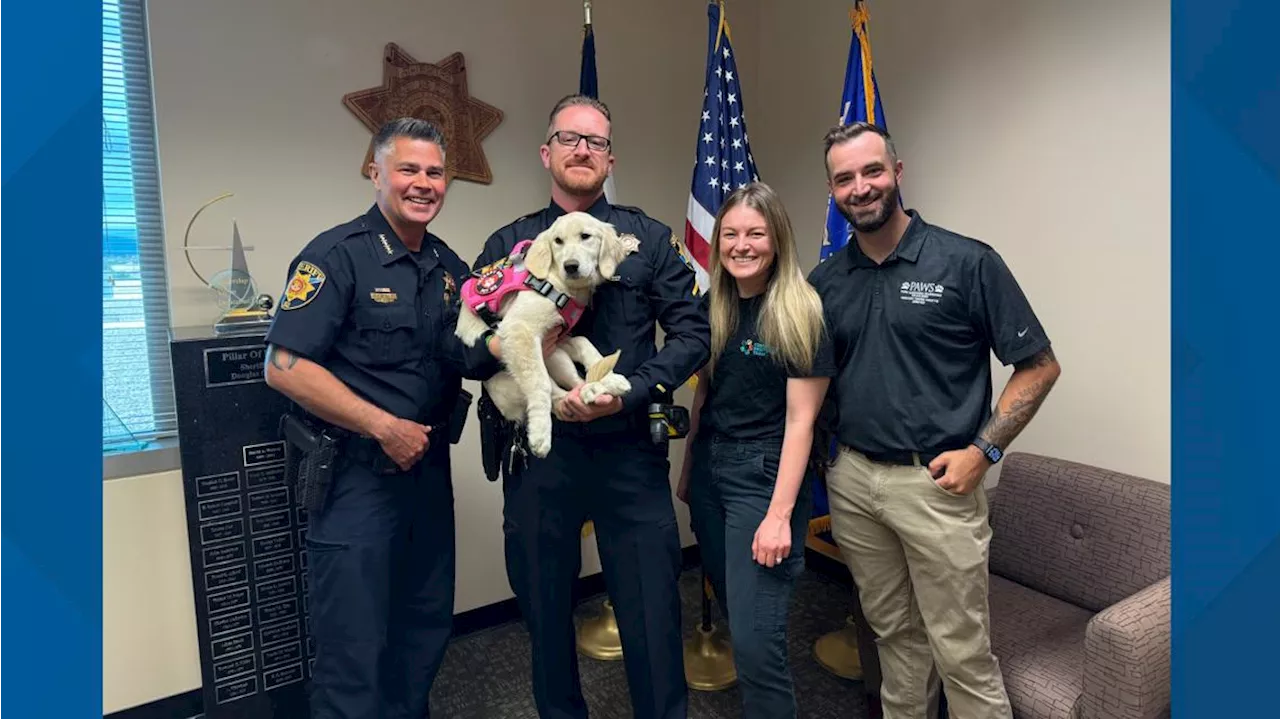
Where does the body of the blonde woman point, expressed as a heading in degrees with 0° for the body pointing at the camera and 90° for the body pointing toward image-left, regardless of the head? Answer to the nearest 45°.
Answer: approximately 45°

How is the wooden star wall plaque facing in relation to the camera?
toward the camera

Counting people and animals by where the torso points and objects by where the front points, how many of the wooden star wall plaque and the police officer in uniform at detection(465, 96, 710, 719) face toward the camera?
2

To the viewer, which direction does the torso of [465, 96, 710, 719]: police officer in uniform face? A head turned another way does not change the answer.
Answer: toward the camera

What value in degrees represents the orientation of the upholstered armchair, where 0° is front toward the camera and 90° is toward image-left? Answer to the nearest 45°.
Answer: approximately 45°

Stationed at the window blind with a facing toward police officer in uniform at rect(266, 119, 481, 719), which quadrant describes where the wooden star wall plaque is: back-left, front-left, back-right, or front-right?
front-left

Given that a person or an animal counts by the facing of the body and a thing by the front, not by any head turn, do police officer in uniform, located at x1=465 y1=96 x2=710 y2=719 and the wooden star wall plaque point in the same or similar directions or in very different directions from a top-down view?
same or similar directions

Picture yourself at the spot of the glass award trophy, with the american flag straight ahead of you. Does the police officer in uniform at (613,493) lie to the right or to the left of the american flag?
right

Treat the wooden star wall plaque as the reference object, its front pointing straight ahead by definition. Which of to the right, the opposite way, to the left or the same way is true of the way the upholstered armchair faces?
to the right

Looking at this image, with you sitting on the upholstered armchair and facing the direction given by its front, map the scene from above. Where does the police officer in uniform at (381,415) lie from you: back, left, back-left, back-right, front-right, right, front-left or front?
front

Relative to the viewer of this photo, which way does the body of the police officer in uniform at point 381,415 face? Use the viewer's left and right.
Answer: facing the viewer and to the right of the viewer

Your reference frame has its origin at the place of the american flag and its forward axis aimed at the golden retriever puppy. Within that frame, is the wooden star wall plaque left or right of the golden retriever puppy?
right

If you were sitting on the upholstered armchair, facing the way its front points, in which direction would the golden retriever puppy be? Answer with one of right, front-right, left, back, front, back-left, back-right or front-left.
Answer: front

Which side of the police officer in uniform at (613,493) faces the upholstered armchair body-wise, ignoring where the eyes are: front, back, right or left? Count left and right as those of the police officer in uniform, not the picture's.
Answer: left

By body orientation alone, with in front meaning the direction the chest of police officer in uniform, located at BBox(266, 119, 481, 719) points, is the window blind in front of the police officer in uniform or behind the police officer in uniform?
behind

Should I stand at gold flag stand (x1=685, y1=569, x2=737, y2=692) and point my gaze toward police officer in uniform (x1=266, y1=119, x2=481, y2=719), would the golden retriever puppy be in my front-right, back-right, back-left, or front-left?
front-left
